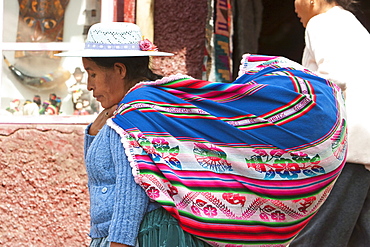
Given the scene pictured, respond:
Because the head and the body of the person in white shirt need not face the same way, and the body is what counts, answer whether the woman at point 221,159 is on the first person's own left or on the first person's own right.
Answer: on the first person's own left

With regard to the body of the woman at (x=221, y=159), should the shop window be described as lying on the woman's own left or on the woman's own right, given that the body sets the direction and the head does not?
on the woman's own right

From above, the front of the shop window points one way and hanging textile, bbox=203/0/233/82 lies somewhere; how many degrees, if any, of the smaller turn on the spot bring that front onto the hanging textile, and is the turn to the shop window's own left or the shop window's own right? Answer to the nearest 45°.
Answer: approximately 90° to the shop window's own left

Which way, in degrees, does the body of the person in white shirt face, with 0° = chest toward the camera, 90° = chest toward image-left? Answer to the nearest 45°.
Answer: approximately 90°

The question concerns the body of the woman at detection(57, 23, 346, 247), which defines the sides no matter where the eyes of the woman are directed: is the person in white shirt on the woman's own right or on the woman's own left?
on the woman's own right

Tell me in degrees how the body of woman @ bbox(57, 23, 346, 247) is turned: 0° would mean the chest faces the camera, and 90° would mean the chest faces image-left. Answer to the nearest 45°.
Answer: approximately 90°

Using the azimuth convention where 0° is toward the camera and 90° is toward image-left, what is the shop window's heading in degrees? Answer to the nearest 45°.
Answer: approximately 0°

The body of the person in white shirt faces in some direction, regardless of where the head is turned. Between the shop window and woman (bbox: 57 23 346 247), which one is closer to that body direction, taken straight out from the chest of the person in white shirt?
the shop window

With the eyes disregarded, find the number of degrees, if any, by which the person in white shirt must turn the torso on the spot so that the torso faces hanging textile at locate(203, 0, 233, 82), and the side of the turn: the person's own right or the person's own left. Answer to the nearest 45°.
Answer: approximately 45° to the person's own right

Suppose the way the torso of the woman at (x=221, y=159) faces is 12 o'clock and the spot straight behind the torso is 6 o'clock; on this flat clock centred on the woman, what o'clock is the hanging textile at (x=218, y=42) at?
The hanging textile is roughly at 3 o'clock from the woman.

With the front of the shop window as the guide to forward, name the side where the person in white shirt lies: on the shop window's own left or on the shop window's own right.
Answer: on the shop window's own left
